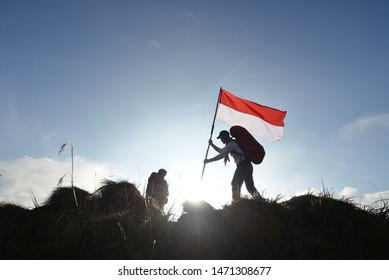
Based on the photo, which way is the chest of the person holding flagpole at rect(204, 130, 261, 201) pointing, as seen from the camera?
to the viewer's left
